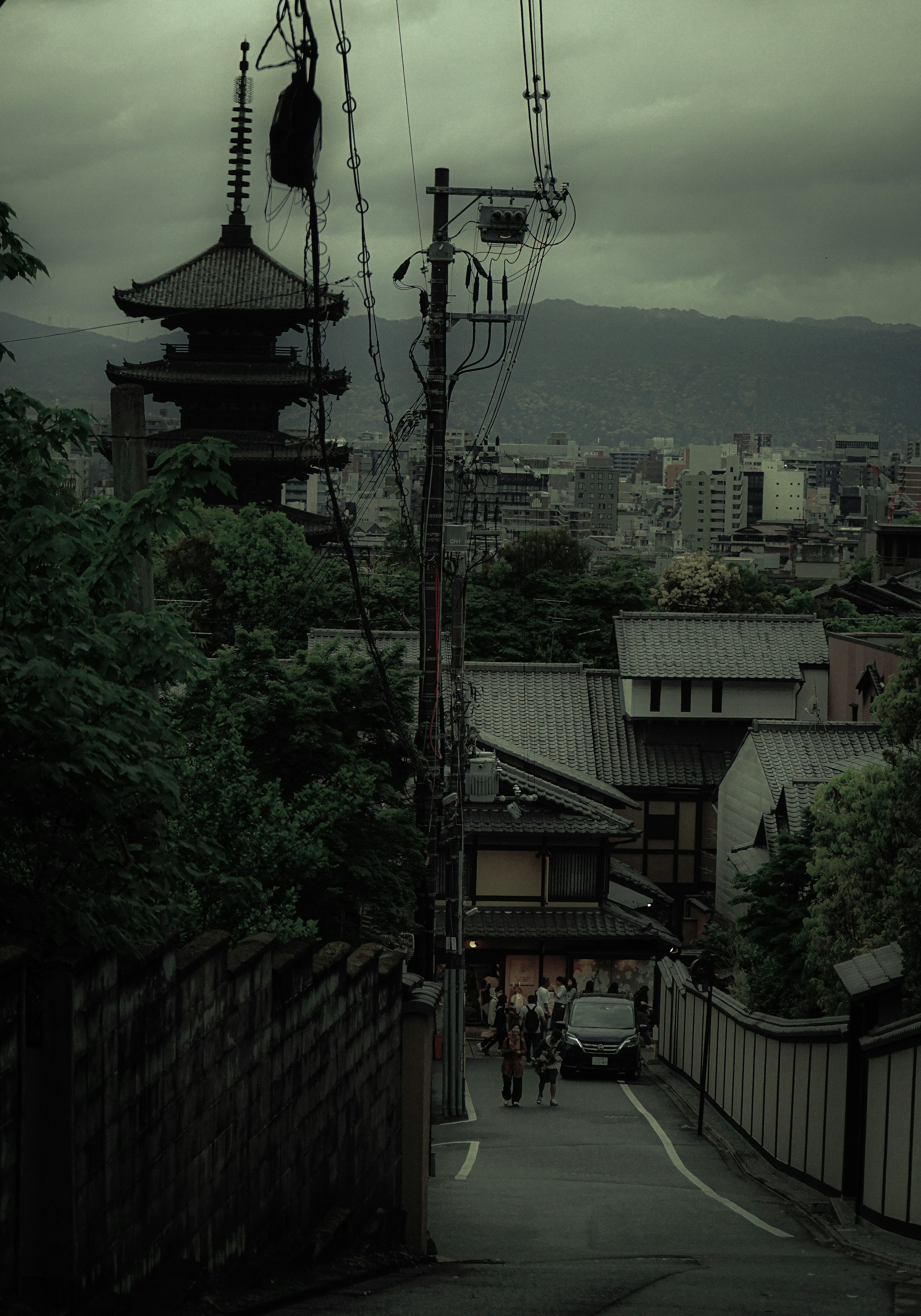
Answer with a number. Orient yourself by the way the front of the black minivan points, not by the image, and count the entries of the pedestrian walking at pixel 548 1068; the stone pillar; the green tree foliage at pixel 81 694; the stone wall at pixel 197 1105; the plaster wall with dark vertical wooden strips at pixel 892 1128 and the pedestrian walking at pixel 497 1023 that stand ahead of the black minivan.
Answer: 5

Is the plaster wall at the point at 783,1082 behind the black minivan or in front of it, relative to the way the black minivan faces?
in front

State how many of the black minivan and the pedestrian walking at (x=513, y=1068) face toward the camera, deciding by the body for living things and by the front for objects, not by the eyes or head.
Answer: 2

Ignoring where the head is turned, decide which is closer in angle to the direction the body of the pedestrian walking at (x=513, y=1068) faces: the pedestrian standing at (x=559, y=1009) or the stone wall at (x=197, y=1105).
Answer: the stone wall

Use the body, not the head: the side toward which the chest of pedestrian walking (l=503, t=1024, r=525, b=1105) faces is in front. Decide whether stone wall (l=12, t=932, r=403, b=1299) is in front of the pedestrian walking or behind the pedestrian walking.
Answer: in front

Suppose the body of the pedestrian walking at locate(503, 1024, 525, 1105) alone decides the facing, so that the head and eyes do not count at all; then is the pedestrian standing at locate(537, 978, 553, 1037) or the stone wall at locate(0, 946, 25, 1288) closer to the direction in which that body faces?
the stone wall

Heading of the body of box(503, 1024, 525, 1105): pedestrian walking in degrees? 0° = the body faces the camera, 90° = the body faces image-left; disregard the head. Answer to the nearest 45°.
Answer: approximately 0°

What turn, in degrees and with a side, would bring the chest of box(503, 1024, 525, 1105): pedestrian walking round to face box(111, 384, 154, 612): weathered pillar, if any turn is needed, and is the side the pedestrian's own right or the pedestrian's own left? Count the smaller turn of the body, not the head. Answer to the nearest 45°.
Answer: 0° — they already face it

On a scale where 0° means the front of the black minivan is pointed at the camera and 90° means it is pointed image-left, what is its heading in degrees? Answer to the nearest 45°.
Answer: approximately 0°

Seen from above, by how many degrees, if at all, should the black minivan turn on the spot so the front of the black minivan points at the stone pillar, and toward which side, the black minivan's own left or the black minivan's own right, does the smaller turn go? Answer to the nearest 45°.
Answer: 0° — it already faces it

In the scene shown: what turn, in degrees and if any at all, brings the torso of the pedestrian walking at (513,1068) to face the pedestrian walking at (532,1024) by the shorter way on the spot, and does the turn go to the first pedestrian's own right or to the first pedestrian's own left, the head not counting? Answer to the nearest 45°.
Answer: approximately 180°
